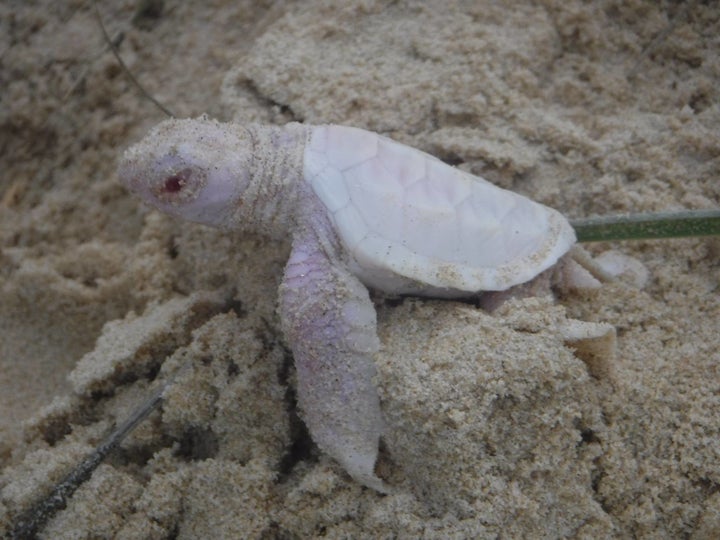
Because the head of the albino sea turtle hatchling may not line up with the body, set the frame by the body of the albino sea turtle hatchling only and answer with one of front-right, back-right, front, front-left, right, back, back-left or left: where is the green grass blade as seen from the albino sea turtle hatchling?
back

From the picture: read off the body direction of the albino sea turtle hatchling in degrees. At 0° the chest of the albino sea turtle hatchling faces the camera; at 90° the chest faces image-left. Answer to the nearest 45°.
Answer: approximately 90°
